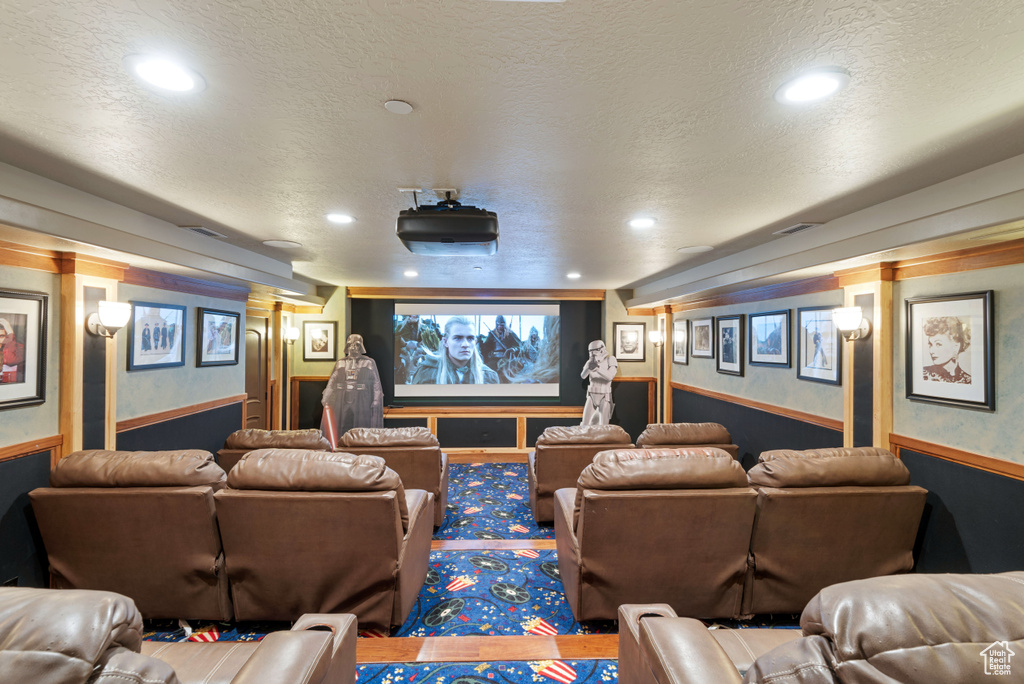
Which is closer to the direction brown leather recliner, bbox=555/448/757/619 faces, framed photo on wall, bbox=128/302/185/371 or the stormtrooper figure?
the stormtrooper figure

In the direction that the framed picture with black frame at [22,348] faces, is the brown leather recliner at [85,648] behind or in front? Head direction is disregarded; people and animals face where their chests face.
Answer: in front

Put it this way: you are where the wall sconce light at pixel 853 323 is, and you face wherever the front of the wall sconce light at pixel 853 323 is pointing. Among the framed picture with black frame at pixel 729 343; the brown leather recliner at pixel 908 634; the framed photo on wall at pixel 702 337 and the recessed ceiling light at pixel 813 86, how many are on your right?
2

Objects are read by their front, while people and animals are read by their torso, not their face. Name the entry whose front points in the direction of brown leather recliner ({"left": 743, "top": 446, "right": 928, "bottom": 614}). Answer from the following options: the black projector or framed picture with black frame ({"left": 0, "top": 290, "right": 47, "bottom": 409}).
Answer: the framed picture with black frame

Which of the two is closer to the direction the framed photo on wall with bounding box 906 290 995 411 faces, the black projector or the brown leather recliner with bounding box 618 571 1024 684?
the black projector

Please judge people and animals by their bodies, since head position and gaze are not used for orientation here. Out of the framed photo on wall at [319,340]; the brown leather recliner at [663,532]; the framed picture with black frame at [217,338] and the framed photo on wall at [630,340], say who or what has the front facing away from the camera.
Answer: the brown leather recliner

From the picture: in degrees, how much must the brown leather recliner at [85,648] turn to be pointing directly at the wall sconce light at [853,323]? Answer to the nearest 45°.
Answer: approximately 45° to its right

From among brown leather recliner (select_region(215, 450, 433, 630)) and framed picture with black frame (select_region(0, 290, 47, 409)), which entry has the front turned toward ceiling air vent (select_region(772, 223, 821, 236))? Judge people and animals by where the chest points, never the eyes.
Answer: the framed picture with black frame

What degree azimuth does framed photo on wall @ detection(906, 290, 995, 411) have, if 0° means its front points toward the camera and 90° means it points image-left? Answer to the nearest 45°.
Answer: approximately 45°

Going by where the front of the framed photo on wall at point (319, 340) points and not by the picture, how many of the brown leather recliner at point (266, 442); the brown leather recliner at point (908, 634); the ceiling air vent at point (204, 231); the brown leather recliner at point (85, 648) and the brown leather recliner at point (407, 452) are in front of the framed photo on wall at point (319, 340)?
5

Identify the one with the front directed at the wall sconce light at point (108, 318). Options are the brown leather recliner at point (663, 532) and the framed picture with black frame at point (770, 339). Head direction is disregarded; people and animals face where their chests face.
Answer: the framed picture with black frame

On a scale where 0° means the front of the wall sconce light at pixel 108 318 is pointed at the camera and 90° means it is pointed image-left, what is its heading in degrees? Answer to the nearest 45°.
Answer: approximately 315°
